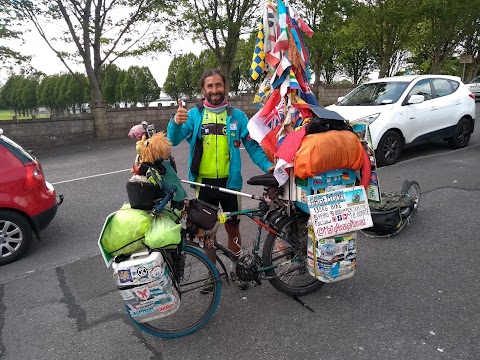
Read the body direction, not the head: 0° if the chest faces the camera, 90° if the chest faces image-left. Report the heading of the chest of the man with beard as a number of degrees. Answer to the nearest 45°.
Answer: approximately 0°

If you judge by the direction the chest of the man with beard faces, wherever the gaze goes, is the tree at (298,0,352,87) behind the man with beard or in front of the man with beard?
behind

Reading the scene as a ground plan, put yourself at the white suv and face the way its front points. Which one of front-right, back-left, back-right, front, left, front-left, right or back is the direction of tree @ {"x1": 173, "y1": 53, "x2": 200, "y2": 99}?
right

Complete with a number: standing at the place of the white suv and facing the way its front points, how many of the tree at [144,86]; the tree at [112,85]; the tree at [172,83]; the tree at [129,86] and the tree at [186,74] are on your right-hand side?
5

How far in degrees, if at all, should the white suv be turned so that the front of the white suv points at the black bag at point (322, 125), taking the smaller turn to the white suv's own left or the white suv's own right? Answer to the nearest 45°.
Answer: approximately 45° to the white suv's own left

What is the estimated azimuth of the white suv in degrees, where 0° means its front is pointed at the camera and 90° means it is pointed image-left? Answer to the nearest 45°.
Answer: approximately 45°

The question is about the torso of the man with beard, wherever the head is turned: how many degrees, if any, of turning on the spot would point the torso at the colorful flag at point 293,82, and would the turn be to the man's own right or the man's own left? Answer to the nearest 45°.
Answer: approximately 90° to the man's own left

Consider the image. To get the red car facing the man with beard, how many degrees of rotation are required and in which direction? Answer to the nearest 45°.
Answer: approximately 135° to its left

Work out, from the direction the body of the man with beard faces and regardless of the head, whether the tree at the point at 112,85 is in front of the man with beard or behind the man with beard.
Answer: behind

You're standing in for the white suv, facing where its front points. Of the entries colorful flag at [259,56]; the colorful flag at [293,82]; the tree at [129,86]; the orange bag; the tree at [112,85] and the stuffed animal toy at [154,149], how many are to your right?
2
